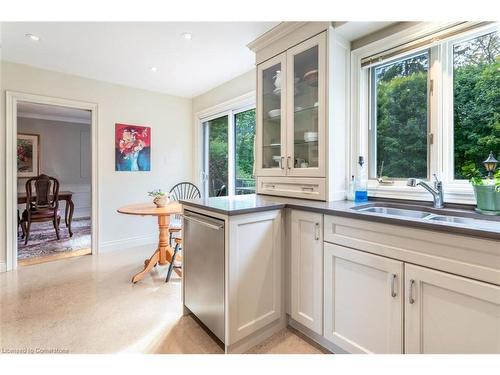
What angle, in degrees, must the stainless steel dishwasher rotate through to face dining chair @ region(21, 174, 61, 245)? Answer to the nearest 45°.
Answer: approximately 90° to its right

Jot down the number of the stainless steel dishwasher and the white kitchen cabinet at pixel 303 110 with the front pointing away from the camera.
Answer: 0

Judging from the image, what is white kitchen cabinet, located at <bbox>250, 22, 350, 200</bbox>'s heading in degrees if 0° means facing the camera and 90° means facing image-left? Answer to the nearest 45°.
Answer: approximately 45°

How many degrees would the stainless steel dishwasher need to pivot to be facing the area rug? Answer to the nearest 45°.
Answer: approximately 90° to its right

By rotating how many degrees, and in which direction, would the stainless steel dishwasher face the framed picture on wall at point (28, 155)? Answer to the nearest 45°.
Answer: approximately 90° to its right

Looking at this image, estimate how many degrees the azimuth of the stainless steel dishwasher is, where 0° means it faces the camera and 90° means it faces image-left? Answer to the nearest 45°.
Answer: approximately 45°
